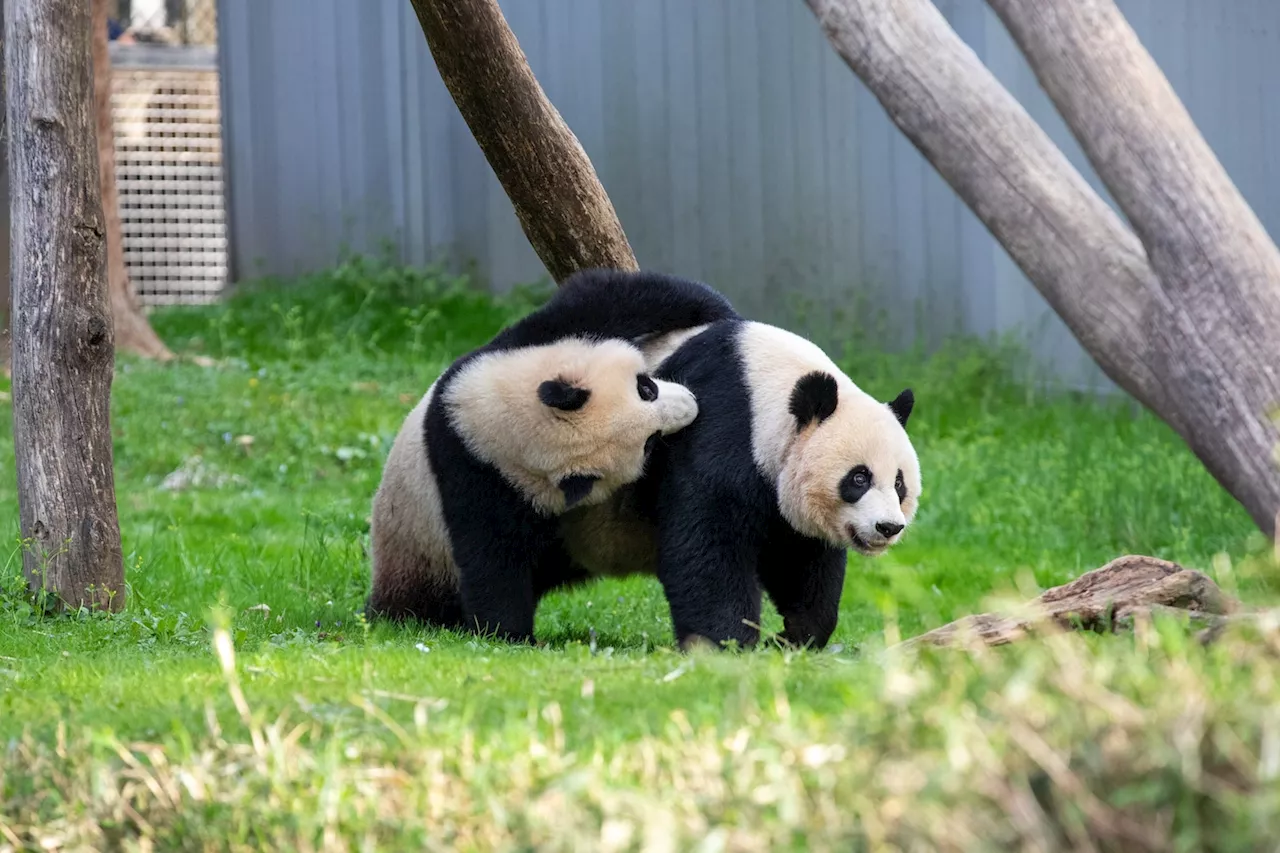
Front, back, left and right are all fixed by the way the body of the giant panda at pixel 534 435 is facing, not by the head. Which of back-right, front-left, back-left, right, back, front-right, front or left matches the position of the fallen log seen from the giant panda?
front-right

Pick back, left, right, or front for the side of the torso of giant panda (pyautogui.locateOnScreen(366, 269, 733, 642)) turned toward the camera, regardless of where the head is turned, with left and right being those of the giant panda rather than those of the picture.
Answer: right

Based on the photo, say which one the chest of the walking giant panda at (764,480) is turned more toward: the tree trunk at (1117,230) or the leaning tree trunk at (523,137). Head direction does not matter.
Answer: the tree trunk

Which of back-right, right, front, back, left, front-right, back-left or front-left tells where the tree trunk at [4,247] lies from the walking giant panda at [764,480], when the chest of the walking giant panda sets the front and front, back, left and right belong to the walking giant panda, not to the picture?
back

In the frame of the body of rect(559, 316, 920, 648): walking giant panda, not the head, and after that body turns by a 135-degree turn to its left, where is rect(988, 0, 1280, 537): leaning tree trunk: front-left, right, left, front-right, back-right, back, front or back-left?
back-right

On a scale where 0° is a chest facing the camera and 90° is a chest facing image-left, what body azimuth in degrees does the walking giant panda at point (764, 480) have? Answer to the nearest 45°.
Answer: approximately 315°

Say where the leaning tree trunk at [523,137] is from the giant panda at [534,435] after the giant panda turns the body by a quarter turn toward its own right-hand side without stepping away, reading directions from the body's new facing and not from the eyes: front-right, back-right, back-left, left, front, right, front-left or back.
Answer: back

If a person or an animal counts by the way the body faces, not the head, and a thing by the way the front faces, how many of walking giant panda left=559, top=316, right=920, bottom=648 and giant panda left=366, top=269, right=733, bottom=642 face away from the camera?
0
